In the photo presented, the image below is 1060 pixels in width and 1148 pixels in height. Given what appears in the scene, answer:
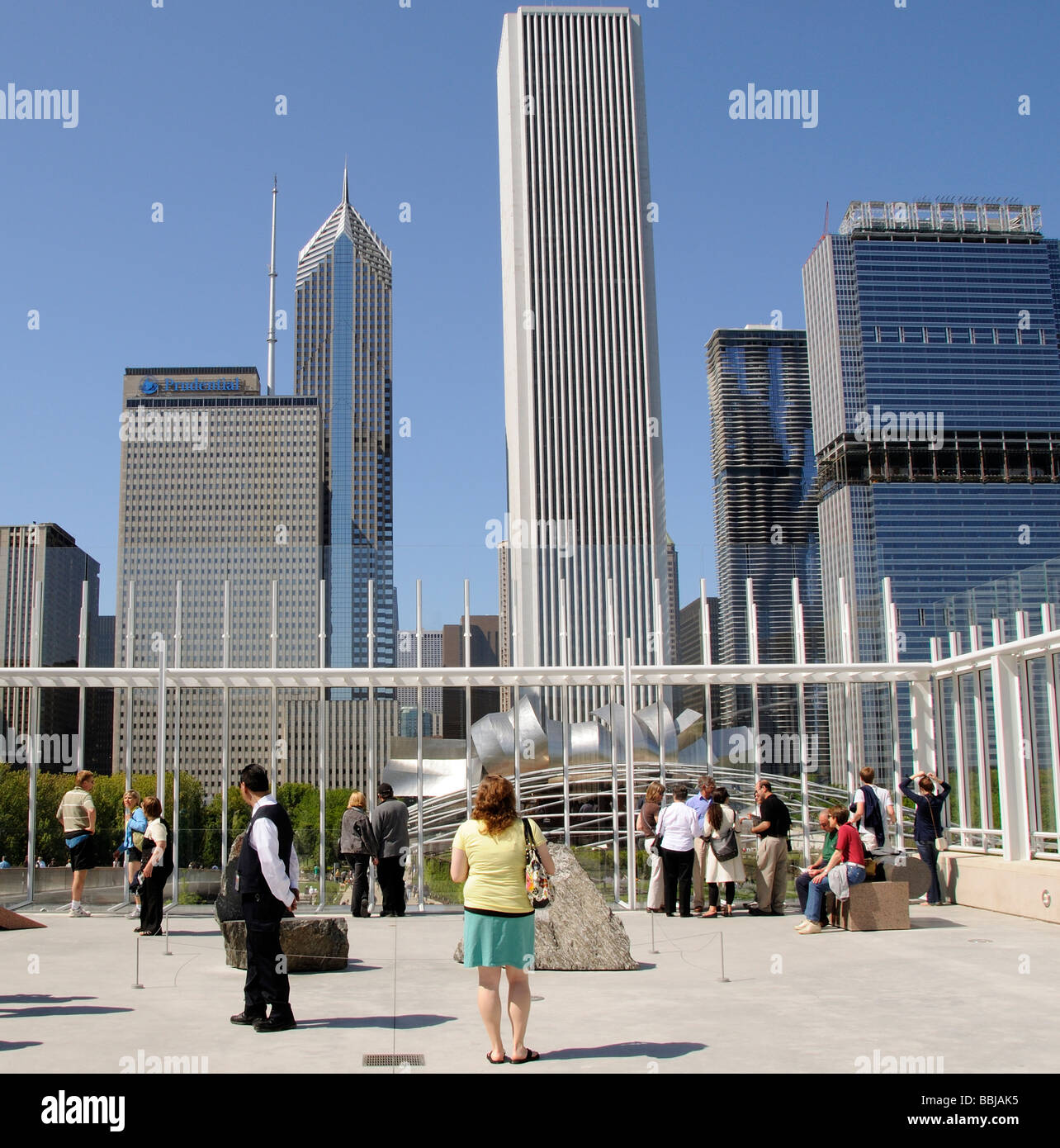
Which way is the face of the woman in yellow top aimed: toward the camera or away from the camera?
away from the camera

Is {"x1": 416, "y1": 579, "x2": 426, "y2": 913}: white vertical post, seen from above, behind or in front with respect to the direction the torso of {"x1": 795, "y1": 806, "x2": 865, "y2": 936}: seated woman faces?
in front

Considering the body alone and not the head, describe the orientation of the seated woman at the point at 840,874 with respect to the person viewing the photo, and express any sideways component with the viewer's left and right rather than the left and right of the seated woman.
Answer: facing to the left of the viewer

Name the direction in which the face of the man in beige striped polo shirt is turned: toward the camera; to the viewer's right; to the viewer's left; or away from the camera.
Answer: to the viewer's right

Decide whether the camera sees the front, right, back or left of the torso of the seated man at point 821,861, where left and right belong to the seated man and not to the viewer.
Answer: left

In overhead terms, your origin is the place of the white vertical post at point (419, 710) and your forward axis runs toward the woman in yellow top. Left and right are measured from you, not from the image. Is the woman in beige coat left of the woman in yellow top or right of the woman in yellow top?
left

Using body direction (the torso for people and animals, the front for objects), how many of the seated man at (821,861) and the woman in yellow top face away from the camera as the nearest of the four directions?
1

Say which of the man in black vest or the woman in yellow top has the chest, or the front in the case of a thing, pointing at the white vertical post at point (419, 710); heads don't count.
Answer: the woman in yellow top

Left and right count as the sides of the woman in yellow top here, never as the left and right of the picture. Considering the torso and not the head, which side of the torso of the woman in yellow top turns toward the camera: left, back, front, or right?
back

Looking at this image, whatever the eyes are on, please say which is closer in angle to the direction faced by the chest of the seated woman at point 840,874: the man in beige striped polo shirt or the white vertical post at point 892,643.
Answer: the man in beige striped polo shirt

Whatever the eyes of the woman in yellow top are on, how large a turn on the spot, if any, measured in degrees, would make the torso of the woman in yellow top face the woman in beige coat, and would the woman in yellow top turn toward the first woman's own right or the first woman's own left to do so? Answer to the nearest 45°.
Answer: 0° — they already face them

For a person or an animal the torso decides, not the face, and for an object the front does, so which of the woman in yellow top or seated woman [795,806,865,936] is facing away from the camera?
the woman in yellow top

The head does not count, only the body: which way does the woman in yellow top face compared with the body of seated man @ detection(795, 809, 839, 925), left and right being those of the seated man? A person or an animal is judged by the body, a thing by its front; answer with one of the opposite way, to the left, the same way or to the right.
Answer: to the right
